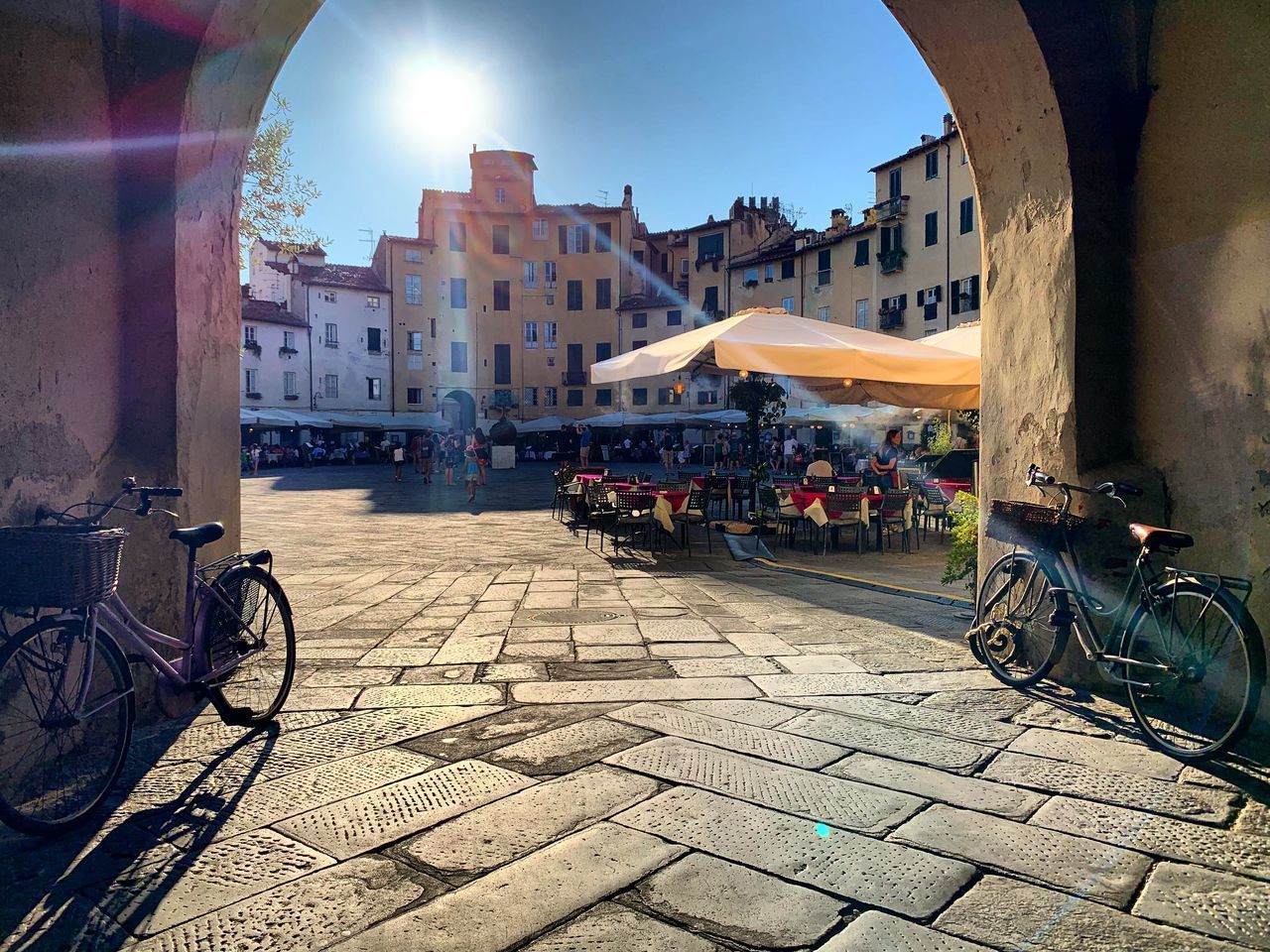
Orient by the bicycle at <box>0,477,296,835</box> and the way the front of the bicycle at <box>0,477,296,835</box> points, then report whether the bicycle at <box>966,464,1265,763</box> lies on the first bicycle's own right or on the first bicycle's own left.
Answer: on the first bicycle's own left

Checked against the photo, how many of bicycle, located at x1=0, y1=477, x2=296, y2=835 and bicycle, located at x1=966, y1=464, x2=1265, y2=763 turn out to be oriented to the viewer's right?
0

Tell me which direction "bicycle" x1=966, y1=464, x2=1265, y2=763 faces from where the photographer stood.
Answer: facing away from the viewer and to the left of the viewer

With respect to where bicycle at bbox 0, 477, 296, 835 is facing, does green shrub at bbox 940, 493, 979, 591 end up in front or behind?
behind

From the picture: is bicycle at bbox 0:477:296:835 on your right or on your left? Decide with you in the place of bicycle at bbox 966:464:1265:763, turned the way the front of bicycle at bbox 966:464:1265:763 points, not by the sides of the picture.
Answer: on your left

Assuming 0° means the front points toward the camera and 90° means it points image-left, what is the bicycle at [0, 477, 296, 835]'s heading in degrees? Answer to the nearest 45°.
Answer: approximately 45°
